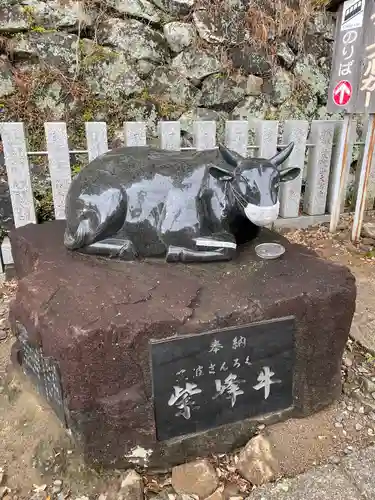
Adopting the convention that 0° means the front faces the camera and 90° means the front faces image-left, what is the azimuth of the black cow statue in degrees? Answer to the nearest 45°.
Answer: approximately 270°

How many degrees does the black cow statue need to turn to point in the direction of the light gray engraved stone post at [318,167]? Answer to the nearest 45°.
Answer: approximately 45° to its left

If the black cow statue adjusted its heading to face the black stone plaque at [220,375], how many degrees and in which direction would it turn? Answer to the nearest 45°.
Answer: approximately 45° to its right

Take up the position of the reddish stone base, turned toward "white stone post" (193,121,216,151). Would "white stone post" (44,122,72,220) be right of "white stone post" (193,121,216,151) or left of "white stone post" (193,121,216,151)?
left

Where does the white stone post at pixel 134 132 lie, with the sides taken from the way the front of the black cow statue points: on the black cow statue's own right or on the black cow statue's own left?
on the black cow statue's own left

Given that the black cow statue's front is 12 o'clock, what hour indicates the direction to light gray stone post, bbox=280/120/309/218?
The light gray stone post is roughly at 10 o'clock from the black cow statue.

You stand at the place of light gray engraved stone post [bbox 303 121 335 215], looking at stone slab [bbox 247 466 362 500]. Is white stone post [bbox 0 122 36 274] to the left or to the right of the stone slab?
right

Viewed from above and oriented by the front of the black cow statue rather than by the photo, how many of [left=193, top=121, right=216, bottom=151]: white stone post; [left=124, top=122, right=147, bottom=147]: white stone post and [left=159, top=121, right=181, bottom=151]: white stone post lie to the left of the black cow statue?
3

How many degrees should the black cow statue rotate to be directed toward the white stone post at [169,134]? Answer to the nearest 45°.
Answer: approximately 90° to its left

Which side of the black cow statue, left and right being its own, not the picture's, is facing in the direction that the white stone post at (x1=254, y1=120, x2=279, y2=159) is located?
left
